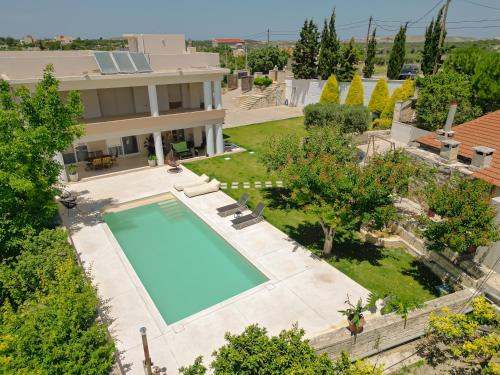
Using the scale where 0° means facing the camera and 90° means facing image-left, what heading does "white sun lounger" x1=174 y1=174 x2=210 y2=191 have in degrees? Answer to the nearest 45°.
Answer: approximately 45°

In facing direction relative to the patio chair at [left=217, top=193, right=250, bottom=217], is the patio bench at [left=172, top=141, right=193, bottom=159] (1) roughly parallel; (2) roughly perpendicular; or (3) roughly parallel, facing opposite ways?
roughly perpendicular

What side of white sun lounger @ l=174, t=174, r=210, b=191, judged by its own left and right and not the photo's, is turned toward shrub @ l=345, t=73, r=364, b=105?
back

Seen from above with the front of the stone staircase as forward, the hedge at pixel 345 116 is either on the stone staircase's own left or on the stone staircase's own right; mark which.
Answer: on the stone staircase's own left

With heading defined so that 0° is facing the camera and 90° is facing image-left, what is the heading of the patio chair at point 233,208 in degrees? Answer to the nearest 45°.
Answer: approximately 45°

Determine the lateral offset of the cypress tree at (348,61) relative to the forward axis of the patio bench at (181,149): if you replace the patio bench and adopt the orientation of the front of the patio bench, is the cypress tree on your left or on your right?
on your left

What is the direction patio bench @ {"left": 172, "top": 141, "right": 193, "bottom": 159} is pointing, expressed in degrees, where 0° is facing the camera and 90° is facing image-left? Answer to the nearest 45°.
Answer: approximately 315°

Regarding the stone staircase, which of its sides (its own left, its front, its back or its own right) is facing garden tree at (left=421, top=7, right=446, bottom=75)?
back

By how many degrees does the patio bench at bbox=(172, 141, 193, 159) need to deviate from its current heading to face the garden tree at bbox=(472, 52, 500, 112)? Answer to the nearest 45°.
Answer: approximately 45° to its left
